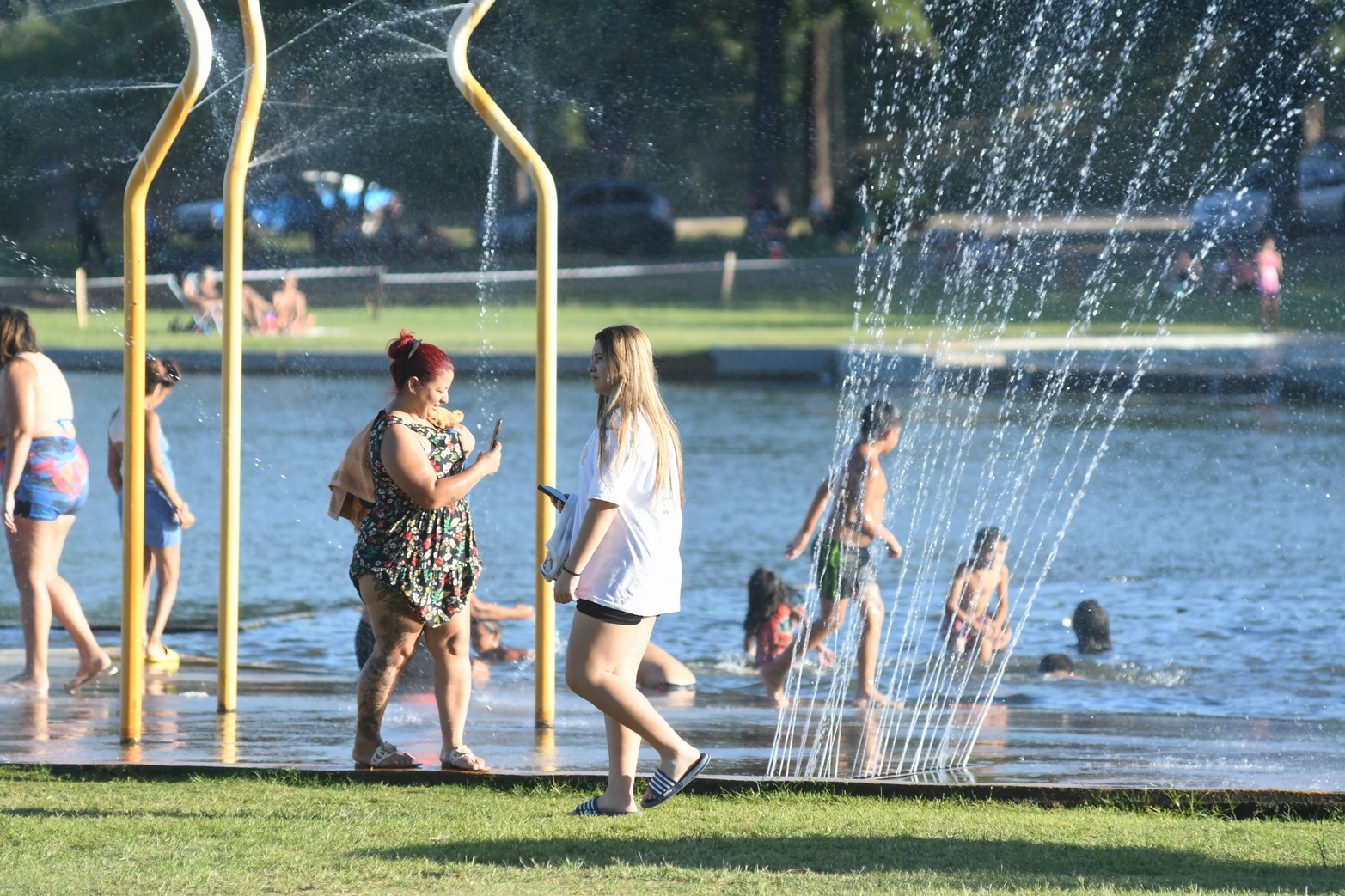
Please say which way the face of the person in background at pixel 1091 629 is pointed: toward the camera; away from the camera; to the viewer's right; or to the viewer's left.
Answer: away from the camera

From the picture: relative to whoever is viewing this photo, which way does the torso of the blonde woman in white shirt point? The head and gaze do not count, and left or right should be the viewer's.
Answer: facing to the left of the viewer

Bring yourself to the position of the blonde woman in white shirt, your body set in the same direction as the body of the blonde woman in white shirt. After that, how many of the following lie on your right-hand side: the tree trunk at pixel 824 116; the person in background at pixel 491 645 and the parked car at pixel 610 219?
3

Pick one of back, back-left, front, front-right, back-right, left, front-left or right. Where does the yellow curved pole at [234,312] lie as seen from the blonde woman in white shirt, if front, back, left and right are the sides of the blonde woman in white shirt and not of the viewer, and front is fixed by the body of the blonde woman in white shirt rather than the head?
front-right

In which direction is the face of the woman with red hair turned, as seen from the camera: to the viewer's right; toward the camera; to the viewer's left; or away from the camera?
to the viewer's right

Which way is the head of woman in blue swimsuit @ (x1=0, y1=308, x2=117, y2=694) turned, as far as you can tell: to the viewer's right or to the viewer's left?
to the viewer's left
